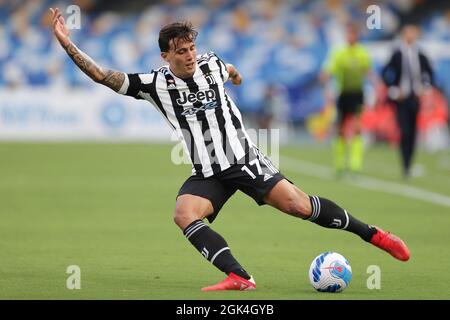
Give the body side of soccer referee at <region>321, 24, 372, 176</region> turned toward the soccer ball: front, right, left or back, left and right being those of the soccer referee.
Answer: front

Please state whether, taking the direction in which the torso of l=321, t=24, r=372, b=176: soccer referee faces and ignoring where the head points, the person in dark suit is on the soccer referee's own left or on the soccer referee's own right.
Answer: on the soccer referee's own left

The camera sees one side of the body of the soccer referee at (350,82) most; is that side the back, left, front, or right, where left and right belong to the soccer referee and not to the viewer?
front

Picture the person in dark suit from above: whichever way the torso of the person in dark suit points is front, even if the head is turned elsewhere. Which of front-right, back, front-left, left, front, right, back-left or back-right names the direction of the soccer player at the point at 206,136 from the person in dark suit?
front

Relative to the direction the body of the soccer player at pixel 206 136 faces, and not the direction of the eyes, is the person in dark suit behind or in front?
behind

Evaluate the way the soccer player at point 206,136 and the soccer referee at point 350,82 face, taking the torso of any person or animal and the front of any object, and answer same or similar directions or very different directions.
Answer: same or similar directions

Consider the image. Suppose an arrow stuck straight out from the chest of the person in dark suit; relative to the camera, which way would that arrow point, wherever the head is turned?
toward the camera

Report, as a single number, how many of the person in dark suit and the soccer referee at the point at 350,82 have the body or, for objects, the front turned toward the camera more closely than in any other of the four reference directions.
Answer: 2

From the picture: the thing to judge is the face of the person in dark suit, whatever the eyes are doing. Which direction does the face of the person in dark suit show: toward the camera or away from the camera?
toward the camera

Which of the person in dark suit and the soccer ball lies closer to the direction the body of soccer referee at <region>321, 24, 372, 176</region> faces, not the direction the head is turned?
the soccer ball

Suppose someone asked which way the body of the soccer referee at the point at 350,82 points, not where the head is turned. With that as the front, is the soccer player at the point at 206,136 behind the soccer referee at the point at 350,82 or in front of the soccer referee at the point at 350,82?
in front
